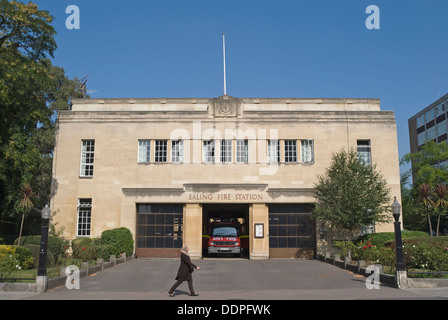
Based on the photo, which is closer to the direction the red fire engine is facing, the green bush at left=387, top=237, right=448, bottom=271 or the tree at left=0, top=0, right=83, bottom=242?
the green bush

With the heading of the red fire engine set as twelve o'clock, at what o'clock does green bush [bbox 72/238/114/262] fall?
The green bush is roughly at 2 o'clock from the red fire engine.

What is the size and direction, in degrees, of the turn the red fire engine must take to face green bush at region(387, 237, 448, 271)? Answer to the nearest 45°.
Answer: approximately 45° to its left

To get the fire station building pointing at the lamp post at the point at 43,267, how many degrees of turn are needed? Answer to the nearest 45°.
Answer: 0° — it already faces it

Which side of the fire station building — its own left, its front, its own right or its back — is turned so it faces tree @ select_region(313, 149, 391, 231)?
left

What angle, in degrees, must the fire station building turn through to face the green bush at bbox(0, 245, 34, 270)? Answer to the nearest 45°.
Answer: approximately 45° to its right

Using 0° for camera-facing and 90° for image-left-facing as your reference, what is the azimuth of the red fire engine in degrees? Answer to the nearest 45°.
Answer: approximately 0°

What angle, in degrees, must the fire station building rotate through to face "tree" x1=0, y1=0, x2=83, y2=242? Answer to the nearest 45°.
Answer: approximately 90° to its right

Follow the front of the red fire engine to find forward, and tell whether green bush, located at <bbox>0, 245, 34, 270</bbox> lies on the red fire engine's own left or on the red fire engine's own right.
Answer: on the red fire engine's own right

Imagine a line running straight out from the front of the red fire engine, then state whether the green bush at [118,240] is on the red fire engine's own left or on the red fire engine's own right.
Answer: on the red fire engine's own right
